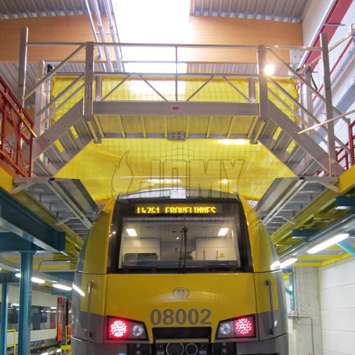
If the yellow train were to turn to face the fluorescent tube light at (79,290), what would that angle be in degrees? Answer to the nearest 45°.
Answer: approximately 90° to its right

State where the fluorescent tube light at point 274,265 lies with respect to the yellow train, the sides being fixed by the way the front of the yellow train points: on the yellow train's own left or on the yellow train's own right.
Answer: on the yellow train's own left

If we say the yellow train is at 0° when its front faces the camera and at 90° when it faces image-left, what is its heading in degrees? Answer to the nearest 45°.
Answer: approximately 0°

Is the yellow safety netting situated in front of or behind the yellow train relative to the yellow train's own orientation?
behind

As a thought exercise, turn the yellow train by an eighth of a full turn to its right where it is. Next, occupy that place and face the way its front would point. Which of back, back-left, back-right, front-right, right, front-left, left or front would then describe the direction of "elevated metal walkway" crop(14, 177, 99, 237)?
right

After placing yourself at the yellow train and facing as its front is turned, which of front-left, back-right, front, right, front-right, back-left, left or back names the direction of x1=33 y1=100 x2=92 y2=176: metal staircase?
back-right

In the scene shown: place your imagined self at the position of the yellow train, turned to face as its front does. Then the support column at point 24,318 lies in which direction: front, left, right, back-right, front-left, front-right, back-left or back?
back-right
